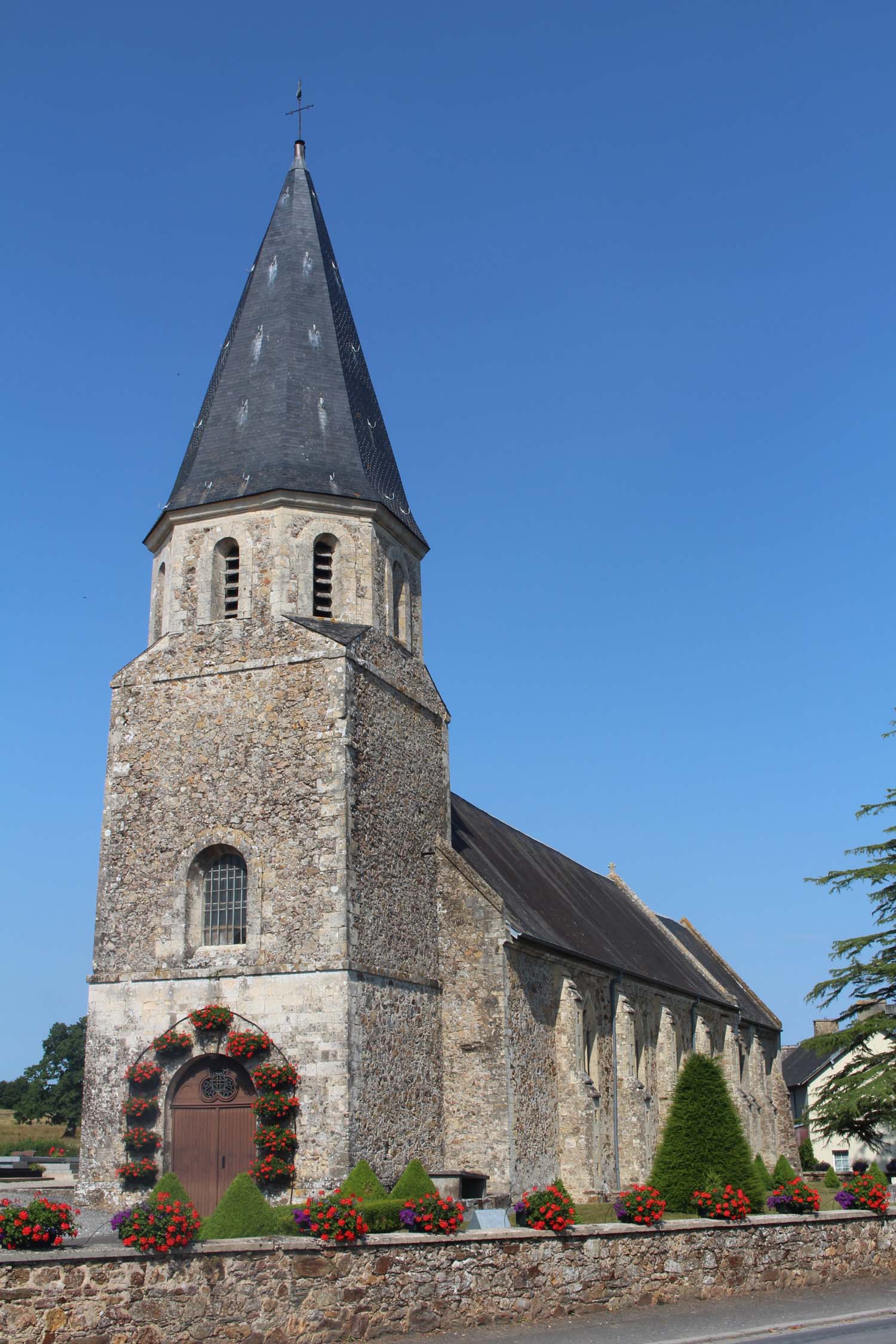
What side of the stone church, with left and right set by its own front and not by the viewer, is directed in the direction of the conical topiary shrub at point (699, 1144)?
left

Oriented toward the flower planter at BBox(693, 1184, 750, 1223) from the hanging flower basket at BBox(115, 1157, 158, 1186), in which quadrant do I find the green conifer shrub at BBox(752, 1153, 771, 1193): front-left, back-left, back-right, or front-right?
front-left

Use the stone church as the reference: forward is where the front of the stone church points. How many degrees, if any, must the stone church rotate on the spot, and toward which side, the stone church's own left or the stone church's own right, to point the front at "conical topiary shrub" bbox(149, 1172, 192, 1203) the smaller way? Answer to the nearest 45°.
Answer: approximately 45° to the stone church's own left

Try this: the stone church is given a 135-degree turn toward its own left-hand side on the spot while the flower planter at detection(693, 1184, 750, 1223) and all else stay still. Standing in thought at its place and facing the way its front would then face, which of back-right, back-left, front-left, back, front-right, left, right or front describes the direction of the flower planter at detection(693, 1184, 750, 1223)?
front-right

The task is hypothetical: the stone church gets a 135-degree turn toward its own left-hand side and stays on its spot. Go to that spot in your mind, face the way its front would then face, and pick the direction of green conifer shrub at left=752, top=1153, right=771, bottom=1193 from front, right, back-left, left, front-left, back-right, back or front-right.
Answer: front

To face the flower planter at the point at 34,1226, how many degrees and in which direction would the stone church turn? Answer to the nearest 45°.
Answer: approximately 45° to its left

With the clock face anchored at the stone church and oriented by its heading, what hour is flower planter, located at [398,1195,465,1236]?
The flower planter is roughly at 10 o'clock from the stone church.

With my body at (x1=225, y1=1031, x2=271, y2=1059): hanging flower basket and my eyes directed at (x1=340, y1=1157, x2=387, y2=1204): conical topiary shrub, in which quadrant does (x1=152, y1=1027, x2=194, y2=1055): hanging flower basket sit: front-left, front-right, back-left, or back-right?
back-right

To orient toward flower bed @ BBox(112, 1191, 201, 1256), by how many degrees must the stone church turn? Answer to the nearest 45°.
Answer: approximately 45° to its left

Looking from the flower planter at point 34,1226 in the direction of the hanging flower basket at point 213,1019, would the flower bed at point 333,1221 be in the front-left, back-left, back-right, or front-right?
front-right

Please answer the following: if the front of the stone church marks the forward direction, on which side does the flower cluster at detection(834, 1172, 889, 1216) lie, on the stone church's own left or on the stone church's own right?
on the stone church's own left

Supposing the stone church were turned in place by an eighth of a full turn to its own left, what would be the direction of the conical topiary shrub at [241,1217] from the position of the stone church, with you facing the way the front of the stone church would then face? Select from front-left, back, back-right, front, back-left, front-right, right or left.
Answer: front
